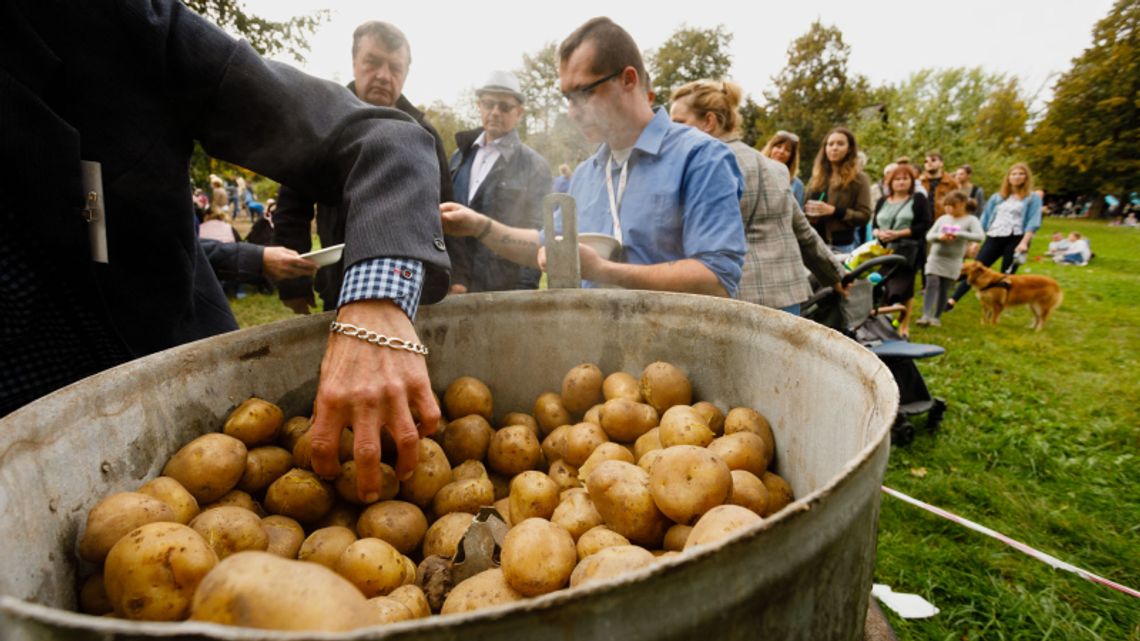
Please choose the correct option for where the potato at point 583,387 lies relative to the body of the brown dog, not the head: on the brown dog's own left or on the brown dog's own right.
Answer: on the brown dog's own left

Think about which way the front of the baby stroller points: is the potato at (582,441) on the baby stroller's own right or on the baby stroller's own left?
on the baby stroller's own right

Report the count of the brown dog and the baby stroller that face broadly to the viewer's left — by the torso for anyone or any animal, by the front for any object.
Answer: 1

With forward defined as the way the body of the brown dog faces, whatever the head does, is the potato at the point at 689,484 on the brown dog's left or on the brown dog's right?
on the brown dog's left

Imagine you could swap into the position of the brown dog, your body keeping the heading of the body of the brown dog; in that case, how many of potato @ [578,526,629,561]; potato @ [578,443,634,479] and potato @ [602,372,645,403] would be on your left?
3

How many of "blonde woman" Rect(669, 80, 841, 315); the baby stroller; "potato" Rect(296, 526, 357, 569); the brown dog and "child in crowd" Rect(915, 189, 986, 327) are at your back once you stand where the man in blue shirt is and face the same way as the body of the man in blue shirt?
4

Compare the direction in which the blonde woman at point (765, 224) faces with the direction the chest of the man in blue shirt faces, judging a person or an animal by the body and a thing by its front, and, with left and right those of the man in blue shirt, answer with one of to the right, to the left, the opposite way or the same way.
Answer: to the right

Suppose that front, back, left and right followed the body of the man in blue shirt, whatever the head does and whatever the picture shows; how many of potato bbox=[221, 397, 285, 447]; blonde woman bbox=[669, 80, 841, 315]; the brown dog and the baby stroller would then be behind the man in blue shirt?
3

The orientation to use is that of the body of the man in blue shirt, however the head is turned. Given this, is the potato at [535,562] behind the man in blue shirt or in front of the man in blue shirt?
in front

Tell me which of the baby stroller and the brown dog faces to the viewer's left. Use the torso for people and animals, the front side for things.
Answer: the brown dog

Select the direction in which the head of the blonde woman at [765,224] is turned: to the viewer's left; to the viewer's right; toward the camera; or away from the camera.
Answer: to the viewer's left

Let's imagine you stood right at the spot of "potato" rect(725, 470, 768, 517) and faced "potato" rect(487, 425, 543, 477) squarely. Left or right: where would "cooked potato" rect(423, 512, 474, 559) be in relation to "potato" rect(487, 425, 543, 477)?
left

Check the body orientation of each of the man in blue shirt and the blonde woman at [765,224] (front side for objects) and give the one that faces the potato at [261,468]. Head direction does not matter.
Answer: the man in blue shirt

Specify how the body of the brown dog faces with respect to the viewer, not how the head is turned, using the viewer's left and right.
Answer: facing to the left of the viewer

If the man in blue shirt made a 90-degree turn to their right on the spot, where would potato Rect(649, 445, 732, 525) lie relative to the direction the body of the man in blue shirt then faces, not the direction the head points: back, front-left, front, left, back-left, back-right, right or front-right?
back-left

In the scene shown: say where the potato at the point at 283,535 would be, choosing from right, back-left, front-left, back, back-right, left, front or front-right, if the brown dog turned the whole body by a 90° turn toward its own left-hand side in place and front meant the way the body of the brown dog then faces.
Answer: front

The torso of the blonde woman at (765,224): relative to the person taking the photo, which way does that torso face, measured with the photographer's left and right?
facing away from the viewer and to the left of the viewer

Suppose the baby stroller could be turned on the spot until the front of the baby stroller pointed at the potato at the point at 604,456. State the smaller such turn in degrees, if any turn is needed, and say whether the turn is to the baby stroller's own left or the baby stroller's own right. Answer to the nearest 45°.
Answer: approximately 45° to the baby stroller's own right
